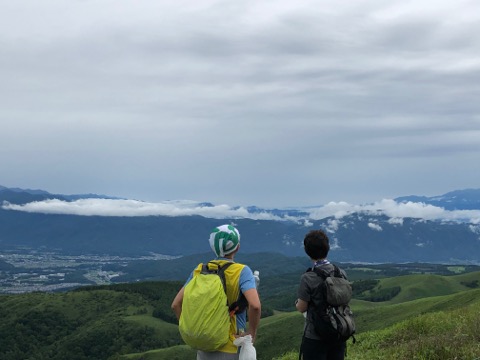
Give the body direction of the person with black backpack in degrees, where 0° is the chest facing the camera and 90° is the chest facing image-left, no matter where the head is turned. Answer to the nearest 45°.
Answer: approximately 135°

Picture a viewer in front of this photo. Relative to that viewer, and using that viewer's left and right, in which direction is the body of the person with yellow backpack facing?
facing away from the viewer and to the right of the viewer

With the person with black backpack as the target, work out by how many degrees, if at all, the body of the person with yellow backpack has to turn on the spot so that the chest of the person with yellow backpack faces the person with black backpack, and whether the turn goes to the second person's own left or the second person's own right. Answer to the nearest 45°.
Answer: approximately 45° to the second person's own right

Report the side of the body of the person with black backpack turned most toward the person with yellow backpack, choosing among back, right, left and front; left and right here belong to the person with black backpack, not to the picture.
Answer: left

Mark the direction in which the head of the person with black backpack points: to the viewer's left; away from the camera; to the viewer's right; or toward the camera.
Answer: away from the camera
